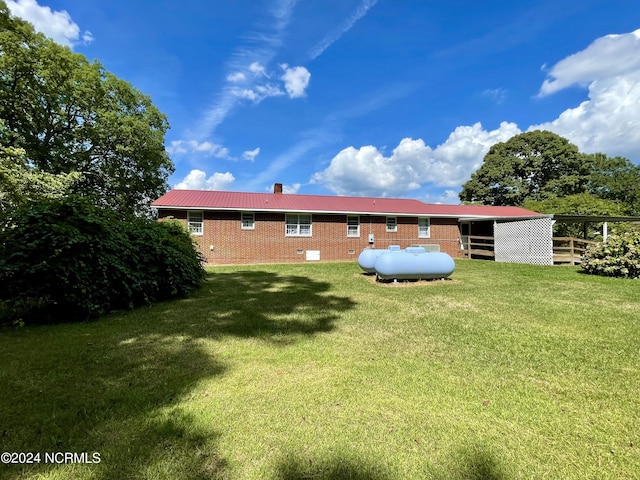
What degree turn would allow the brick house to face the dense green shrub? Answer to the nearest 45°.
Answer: approximately 180°

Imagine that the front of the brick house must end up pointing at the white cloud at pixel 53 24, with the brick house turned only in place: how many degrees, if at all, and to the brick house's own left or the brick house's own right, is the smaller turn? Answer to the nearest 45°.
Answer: approximately 90° to the brick house's own left

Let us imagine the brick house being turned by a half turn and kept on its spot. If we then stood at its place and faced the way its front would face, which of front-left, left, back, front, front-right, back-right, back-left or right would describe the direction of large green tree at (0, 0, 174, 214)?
right

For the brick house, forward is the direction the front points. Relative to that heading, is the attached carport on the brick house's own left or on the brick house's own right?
on the brick house's own right

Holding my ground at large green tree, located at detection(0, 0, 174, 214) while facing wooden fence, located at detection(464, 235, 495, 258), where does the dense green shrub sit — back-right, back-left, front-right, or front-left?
front-right

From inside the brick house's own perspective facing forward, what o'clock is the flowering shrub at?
The flowering shrub is roughly at 4 o'clock from the brick house.

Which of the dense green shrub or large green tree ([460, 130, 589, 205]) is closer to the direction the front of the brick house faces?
the large green tree

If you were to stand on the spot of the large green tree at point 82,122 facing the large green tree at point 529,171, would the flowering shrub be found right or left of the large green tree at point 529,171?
right

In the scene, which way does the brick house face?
away from the camera

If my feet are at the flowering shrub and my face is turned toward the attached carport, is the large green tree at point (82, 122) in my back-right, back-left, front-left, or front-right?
front-left

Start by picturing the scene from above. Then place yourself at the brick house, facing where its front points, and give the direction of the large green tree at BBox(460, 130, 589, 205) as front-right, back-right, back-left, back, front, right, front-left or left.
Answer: front-right
